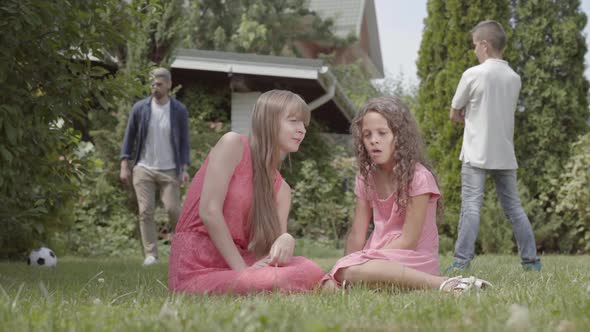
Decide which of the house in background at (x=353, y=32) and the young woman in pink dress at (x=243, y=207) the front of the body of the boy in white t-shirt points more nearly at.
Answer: the house in background

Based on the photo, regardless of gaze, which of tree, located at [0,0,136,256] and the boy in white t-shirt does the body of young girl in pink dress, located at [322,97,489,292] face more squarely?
the tree

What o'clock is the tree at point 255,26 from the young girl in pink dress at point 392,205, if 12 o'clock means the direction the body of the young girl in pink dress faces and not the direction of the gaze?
The tree is roughly at 4 o'clock from the young girl in pink dress.

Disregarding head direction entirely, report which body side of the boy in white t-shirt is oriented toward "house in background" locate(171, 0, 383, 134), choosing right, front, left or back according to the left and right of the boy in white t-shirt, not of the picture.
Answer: front

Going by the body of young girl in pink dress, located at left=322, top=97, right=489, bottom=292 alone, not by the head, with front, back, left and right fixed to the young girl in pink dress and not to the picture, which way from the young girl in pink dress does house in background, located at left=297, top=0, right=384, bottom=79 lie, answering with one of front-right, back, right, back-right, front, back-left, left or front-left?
back-right

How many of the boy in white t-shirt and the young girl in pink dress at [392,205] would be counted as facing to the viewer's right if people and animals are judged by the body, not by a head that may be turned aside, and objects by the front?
0

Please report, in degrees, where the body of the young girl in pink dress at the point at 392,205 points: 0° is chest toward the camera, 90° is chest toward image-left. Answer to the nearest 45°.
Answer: approximately 45°

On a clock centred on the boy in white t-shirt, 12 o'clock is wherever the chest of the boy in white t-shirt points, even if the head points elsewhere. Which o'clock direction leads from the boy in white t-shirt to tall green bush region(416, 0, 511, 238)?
The tall green bush is roughly at 1 o'clock from the boy in white t-shirt.

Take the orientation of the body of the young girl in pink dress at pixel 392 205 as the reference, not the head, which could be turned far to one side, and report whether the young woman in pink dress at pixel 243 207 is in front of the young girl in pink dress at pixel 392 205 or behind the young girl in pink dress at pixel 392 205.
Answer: in front

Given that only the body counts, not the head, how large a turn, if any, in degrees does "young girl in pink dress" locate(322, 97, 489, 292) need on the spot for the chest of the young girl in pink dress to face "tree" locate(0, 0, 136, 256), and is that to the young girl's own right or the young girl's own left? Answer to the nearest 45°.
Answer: approximately 45° to the young girl's own right

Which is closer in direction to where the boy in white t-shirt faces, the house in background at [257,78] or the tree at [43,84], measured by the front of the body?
the house in background

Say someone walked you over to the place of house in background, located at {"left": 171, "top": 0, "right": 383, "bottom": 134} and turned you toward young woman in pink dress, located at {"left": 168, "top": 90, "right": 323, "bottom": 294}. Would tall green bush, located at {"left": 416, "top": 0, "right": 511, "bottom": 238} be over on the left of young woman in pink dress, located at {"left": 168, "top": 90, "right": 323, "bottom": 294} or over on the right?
left

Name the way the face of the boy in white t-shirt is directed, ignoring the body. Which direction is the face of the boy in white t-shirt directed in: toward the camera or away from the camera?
away from the camera

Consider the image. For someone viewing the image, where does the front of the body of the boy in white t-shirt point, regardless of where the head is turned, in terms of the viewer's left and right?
facing away from the viewer and to the left of the viewer

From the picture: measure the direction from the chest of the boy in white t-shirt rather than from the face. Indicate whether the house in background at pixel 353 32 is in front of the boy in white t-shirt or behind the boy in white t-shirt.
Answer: in front

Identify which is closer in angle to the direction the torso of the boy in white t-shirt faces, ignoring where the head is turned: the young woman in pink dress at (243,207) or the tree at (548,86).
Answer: the tree
